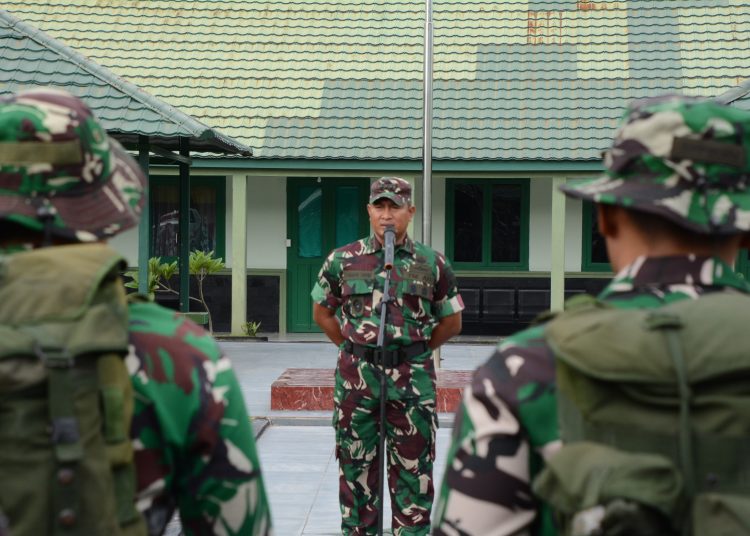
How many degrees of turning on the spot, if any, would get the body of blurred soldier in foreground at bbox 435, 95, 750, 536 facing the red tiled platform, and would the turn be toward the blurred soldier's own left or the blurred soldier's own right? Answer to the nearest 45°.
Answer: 0° — they already face it

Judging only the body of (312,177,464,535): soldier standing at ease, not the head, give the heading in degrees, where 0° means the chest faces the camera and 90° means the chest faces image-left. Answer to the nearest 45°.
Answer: approximately 0°

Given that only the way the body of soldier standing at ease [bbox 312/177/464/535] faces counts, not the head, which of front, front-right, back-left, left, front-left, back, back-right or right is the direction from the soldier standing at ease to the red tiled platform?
back

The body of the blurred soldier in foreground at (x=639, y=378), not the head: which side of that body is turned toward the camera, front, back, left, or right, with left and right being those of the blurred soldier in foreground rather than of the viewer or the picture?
back

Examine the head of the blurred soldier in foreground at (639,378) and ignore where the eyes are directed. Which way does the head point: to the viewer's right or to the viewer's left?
to the viewer's left

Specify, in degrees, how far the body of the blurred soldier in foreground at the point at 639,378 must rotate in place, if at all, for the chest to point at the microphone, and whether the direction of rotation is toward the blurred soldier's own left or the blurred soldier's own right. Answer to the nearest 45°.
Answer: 0° — they already face it

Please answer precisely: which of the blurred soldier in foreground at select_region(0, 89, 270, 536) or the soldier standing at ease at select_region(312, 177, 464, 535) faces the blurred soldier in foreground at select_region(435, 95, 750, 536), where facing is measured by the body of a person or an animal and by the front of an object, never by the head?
the soldier standing at ease

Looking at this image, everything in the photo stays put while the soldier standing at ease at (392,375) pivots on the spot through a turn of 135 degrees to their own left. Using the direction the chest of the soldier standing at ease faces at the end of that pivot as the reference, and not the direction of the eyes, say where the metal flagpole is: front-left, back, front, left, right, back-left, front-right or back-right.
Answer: front-left

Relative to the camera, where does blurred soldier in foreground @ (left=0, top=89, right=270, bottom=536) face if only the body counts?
away from the camera

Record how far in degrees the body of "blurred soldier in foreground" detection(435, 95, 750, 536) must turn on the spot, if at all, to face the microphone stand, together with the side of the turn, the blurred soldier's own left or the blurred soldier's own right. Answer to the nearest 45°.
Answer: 0° — they already face it

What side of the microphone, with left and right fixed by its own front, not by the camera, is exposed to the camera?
back

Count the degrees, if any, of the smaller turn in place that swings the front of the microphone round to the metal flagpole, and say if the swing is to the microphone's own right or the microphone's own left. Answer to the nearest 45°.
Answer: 0° — it already faces it

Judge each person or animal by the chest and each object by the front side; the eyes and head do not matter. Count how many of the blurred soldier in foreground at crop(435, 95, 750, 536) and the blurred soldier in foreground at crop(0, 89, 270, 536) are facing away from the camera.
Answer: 2

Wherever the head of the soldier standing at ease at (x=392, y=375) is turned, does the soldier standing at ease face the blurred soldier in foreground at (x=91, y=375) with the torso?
yes
